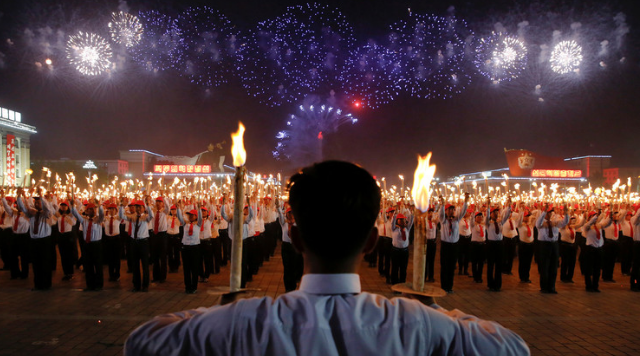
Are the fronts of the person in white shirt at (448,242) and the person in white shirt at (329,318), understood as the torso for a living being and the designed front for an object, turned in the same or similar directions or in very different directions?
very different directions

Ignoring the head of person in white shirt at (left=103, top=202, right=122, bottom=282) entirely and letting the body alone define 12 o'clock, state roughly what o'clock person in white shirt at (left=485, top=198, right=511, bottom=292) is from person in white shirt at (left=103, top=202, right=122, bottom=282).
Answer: person in white shirt at (left=485, top=198, right=511, bottom=292) is roughly at 10 o'clock from person in white shirt at (left=103, top=202, right=122, bottom=282).

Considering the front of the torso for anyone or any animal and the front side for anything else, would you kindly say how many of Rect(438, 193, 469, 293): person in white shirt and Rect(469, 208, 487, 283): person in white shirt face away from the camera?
0

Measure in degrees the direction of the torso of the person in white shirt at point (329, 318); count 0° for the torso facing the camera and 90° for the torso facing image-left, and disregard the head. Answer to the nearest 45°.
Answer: approximately 180°

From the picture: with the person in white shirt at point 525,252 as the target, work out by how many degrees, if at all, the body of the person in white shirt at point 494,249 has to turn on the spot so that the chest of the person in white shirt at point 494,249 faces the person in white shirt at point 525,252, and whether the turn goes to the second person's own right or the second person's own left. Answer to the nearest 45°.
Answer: approximately 135° to the second person's own left

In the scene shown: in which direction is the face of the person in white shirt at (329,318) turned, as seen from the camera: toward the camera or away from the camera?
away from the camera
